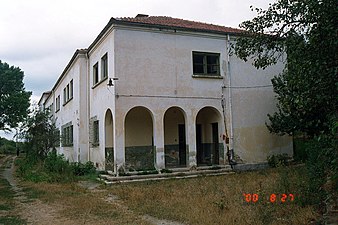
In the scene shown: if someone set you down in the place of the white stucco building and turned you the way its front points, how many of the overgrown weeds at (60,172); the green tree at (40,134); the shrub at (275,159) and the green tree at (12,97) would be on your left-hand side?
1

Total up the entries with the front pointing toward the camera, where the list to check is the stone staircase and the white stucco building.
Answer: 2

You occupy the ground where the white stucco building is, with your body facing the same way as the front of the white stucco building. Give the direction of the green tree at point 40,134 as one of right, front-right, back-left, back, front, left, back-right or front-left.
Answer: back-right

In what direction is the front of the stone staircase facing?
toward the camera

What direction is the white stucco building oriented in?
toward the camera

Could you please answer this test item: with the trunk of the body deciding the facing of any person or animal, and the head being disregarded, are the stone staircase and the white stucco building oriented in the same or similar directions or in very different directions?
same or similar directions

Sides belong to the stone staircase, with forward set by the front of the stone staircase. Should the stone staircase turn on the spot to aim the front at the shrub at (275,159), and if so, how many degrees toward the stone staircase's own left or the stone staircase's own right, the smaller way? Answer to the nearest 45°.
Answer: approximately 135° to the stone staircase's own left

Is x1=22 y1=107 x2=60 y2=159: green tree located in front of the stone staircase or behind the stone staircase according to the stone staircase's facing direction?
behind

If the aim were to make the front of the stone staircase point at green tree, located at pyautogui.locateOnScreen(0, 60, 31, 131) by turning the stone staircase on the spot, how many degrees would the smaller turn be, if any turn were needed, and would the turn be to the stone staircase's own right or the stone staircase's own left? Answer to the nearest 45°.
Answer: approximately 135° to the stone staircase's own right

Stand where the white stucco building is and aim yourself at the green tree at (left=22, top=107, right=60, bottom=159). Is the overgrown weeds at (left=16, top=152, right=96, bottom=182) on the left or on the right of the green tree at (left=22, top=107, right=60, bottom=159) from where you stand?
left

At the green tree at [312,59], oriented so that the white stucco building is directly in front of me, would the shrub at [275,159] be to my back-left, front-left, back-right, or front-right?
front-right

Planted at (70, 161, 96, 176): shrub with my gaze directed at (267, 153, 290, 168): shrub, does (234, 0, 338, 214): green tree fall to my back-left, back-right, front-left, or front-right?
front-right
